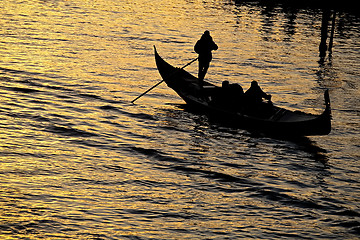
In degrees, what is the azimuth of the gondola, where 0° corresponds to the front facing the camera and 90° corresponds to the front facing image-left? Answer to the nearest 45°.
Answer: approximately 315°
